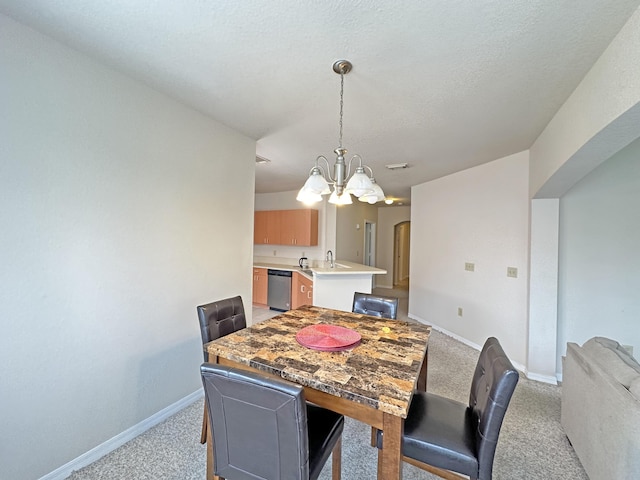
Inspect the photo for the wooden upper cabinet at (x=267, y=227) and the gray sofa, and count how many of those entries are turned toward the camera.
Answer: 1

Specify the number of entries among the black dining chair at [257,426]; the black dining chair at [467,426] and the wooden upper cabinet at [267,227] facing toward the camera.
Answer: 1

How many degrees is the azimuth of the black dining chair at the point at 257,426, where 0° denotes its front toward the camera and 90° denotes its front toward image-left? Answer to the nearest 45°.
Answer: approximately 225°

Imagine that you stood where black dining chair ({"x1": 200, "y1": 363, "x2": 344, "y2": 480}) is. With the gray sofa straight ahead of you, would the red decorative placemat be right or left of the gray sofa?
left

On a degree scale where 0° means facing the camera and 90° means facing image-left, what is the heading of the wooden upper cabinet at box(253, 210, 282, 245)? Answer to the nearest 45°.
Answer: approximately 0°

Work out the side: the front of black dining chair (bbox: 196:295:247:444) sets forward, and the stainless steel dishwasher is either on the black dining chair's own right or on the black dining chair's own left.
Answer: on the black dining chair's own left

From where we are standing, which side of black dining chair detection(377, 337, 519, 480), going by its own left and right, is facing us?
left

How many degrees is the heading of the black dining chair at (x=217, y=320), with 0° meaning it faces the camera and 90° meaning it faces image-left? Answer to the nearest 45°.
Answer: approximately 315°

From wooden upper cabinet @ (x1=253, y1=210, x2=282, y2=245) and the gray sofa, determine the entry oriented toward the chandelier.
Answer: the wooden upper cabinet
